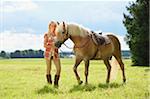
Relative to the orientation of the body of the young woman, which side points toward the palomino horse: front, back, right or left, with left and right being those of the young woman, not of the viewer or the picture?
left

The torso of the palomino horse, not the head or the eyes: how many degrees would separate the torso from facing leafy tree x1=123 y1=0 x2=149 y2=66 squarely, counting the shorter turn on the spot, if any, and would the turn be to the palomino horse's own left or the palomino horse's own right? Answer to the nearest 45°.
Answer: approximately 135° to the palomino horse's own right

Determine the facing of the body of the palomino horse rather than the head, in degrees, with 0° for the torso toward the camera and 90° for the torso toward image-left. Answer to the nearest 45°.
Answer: approximately 45°

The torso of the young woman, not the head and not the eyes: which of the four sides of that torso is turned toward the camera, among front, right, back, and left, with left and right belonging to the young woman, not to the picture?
front

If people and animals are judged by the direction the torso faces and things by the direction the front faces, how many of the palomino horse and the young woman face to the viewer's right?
0

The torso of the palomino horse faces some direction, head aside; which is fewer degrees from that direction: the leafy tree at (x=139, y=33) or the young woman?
the young woman
